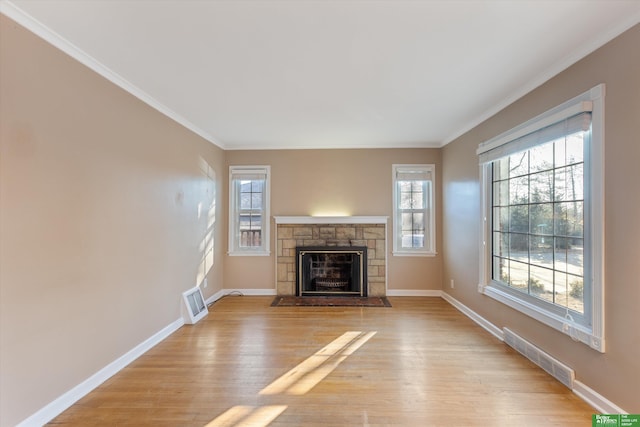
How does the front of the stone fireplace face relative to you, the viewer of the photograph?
facing the viewer

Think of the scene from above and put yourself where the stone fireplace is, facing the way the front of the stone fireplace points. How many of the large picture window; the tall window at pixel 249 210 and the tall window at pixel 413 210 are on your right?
1

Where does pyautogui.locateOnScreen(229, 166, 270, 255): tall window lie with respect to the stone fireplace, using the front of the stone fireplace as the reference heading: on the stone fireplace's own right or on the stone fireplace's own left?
on the stone fireplace's own right

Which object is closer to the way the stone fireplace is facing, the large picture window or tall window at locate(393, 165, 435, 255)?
the large picture window

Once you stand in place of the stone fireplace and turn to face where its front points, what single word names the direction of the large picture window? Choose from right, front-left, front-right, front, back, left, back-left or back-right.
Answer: front-left

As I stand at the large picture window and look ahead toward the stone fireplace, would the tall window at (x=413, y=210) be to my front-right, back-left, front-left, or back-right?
front-right

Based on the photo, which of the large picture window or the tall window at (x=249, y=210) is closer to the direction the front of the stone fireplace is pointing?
the large picture window

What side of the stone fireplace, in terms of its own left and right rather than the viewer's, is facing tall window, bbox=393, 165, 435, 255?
left

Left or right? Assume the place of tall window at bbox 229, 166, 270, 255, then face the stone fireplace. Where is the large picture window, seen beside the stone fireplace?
right

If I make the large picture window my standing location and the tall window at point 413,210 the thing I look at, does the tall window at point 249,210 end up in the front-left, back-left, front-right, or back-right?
front-left
